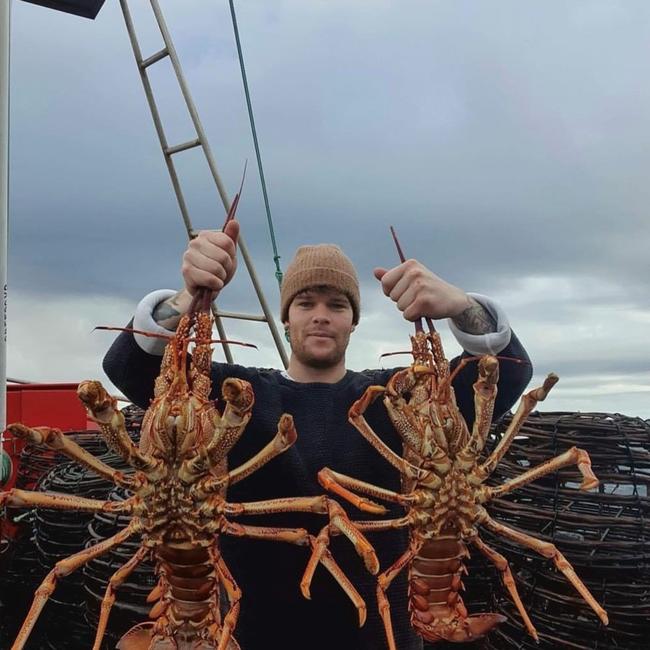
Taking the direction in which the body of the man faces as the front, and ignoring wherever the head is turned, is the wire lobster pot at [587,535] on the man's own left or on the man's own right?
on the man's own left

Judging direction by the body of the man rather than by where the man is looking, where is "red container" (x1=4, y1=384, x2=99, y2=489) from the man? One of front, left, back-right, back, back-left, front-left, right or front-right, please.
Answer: back-right

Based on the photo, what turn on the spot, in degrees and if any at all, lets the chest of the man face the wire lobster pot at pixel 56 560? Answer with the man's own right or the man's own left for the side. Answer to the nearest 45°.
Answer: approximately 135° to the man's own right

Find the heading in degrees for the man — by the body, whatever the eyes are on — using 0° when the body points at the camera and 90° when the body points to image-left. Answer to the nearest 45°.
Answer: approximately 0°

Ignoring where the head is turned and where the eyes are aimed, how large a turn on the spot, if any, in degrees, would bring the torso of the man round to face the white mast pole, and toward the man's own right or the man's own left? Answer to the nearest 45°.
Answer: approximately 90° to the man's own right
